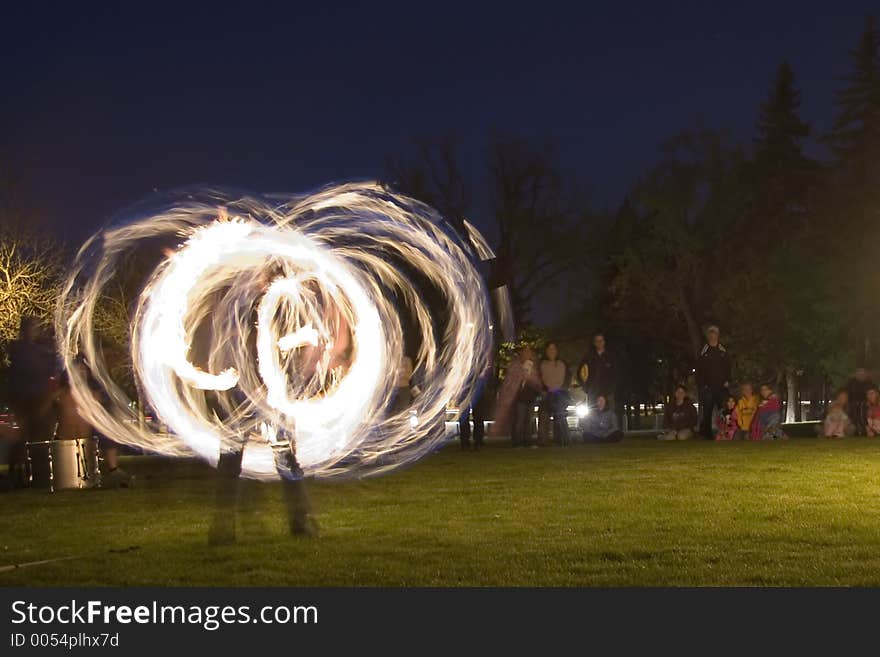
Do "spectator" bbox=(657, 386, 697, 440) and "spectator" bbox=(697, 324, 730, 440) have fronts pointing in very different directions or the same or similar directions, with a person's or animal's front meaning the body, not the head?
same or similar directions

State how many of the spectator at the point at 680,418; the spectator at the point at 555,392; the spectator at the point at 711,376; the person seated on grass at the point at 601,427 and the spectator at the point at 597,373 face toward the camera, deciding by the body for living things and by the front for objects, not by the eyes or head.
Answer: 5

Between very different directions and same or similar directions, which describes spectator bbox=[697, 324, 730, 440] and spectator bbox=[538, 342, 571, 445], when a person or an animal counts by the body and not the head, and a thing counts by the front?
same or similar directions

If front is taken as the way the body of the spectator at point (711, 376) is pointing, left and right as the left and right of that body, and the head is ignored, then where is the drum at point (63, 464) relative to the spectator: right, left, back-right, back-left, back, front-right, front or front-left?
front-right

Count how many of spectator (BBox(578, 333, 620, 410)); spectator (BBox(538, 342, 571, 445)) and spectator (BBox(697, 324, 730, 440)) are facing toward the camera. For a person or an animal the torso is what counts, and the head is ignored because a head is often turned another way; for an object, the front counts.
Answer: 3

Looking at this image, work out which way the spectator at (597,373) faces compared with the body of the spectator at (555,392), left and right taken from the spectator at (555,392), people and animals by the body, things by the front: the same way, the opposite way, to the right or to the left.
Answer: the same way

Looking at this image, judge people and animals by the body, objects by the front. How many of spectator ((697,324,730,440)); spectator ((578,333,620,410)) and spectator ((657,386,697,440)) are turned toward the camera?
3

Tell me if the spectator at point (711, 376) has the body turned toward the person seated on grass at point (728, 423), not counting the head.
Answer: no

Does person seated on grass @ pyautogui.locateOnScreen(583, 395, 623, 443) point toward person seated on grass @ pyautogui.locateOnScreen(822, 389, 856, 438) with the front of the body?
no

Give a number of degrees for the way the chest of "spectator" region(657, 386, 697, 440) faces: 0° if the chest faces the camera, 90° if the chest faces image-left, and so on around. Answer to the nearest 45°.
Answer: approximately 0°

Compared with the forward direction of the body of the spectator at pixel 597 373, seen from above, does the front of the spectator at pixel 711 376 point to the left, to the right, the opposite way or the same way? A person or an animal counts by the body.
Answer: the same way

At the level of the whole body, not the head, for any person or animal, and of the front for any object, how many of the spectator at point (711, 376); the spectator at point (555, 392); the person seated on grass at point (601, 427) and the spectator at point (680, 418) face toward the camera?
4

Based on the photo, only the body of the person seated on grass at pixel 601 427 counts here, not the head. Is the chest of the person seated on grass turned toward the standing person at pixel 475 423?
no

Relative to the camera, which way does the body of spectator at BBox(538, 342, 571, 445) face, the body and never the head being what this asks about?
toward the camera

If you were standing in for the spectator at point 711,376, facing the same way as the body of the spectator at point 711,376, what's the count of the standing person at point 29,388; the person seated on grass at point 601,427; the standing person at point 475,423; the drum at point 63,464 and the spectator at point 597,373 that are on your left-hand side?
0

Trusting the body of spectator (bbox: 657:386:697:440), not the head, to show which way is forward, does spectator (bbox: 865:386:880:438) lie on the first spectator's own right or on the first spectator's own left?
on the first spectator's own left

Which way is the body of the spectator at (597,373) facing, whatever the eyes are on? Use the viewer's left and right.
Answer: facing the viewer
